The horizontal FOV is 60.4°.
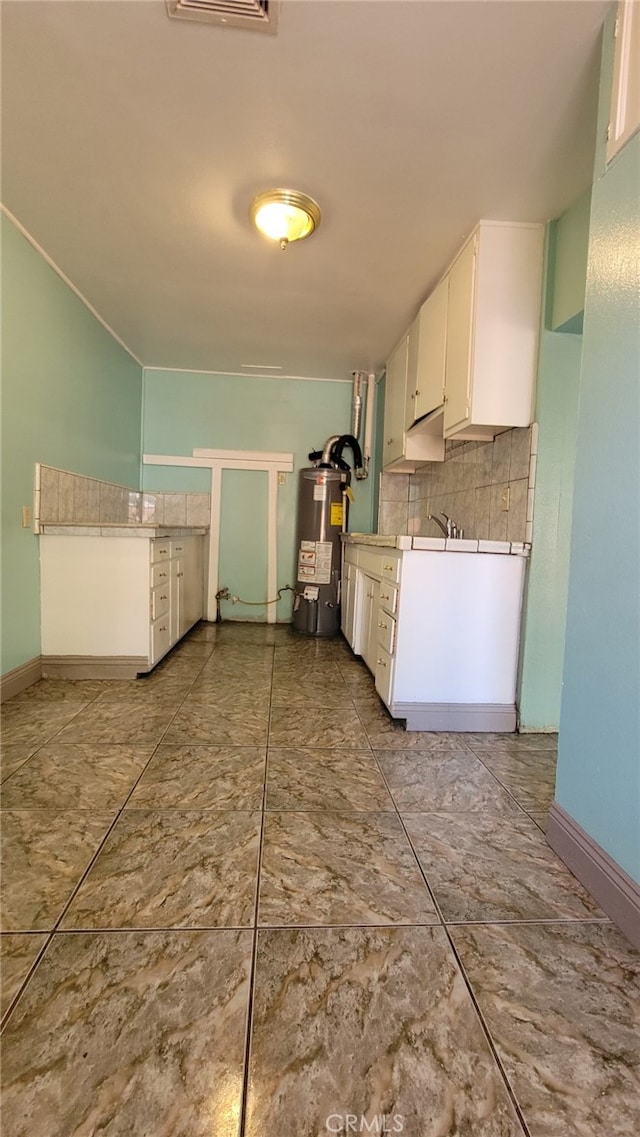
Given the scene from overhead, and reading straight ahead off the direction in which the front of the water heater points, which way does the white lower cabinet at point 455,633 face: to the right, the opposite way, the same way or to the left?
to the right

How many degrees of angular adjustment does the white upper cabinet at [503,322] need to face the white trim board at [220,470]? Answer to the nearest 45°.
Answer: approximately 45° to its right

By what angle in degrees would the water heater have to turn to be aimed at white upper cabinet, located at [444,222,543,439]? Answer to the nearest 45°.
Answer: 0° — it already faces it

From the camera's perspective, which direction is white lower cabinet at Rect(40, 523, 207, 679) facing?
to the viewer's right

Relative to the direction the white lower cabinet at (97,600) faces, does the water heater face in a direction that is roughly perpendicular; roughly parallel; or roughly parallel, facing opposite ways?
roughly perpendicular

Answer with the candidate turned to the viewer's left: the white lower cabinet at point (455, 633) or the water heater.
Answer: the white lower cabinet

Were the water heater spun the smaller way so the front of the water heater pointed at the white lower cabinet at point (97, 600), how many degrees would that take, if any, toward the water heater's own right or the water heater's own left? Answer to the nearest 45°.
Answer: approximately 45° to the water heater's own right

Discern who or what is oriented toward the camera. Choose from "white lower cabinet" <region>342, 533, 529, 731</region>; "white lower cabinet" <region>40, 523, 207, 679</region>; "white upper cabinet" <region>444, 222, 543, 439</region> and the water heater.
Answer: the water heater

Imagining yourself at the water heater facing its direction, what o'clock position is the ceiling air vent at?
The ceiling air vent is roughly at 12 o'clock from the water heater.

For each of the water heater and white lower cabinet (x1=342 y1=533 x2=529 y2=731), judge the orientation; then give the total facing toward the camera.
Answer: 1

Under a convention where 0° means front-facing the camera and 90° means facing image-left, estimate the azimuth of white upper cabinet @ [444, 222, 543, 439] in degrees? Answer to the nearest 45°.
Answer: approximately 90°

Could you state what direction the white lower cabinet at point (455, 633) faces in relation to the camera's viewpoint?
facing to the left of the viewer

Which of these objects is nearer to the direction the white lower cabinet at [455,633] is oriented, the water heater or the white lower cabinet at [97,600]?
the white lower cabinet
